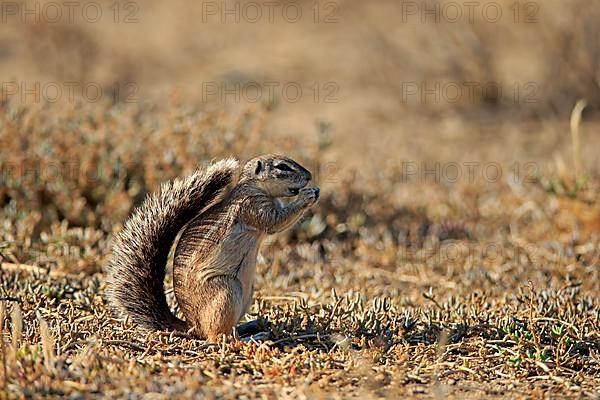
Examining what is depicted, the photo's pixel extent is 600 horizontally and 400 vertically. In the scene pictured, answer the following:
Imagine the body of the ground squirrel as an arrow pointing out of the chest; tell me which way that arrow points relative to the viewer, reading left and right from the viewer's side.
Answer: facing to the right of the viewer
